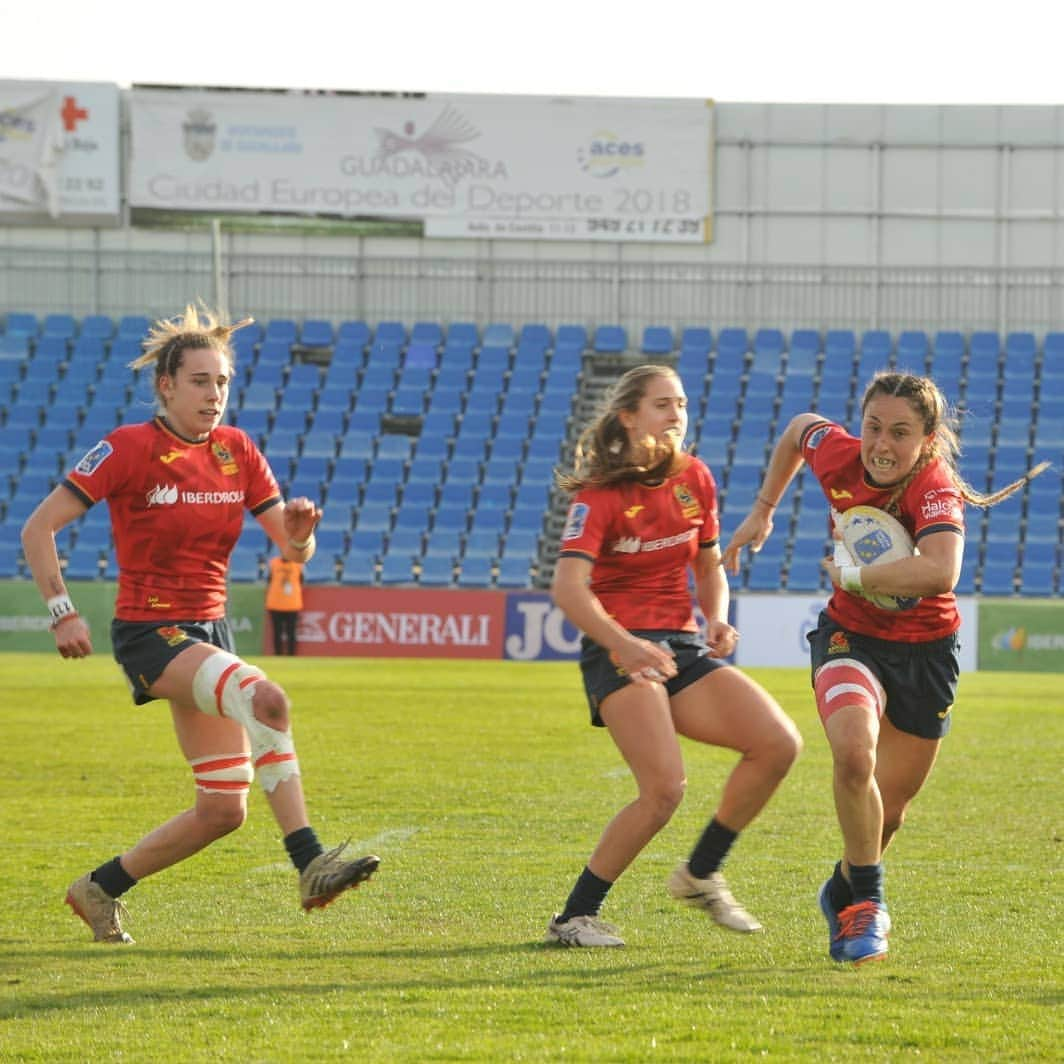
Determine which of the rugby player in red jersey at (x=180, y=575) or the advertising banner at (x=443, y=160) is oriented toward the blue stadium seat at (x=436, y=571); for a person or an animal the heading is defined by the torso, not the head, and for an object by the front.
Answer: the advertising banner

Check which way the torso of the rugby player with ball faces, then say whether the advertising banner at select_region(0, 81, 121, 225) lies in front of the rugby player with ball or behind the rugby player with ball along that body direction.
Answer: behind

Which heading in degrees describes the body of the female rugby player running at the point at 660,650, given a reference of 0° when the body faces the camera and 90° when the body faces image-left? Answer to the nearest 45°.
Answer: approximately 315°

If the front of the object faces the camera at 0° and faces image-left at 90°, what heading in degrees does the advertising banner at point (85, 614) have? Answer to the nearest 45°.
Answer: approximately 0°

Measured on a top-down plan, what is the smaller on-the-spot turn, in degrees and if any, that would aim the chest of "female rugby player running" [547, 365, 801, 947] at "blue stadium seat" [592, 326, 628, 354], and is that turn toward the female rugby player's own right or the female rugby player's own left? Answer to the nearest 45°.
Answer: approximately 135° to the female rugby player's own left

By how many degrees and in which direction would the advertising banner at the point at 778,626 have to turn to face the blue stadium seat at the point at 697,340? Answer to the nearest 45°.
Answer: approximately 180°

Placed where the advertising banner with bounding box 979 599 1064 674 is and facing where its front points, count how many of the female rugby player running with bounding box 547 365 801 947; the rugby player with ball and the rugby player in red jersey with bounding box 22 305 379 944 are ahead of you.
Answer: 3

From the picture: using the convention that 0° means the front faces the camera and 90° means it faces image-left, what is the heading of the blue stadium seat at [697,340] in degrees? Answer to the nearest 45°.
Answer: approximately 0°

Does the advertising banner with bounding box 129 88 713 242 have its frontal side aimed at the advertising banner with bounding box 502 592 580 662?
yes
